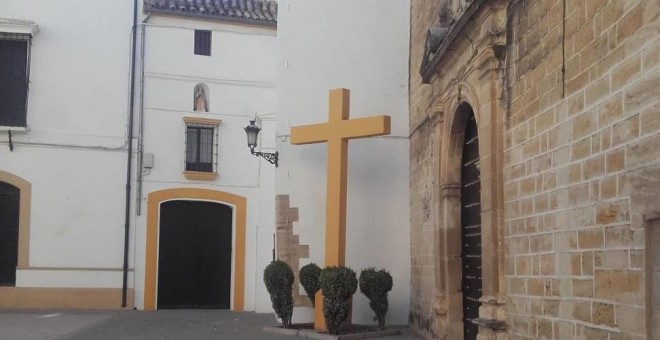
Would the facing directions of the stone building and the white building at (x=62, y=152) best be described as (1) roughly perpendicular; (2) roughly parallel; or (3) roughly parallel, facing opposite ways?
roughly perpendicular

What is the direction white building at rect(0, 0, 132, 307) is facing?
toward the camera

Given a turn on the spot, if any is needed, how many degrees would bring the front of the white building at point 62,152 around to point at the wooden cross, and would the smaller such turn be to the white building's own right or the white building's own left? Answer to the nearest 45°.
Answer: approximately 45° to the white building's own left

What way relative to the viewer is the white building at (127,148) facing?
toward the camera

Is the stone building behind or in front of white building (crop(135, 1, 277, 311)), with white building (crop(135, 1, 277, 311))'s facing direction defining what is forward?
in front

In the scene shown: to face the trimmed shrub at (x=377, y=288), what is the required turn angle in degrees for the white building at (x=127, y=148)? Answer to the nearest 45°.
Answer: approximately 45° to its left

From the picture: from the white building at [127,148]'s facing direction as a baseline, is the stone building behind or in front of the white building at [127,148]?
in front

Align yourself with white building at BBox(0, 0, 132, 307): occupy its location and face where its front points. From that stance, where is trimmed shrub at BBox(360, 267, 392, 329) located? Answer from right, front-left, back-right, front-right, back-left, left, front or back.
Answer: front-left

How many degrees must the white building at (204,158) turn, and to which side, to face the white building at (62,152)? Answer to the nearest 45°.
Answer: approximately 90° to its right

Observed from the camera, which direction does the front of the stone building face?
facing the viewer and to the left of the viewer

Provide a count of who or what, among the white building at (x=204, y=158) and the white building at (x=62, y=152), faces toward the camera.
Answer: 2
